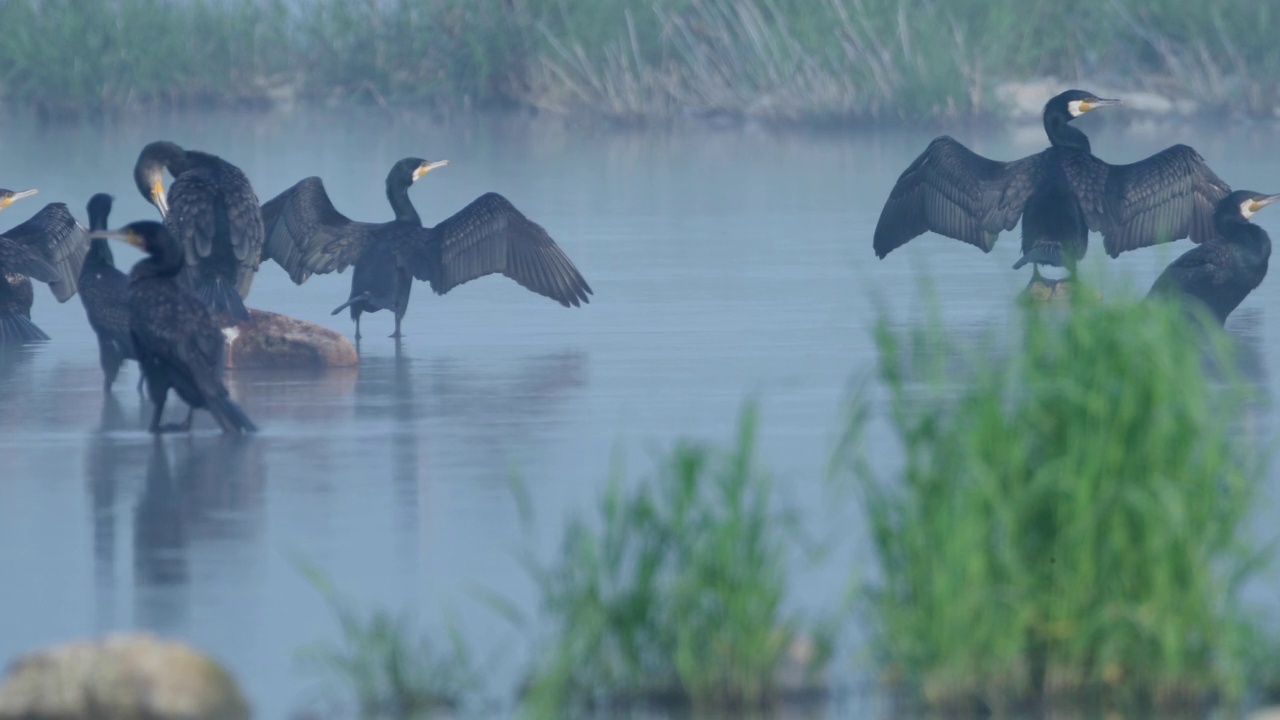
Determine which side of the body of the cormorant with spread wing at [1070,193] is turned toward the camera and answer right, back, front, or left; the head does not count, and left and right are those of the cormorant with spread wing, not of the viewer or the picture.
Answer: back

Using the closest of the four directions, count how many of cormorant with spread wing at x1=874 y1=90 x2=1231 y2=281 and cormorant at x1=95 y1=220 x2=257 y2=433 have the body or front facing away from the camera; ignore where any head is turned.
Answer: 1

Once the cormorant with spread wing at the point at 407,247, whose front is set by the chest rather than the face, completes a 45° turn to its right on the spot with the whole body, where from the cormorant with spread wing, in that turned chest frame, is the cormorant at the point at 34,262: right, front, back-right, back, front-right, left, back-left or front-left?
back

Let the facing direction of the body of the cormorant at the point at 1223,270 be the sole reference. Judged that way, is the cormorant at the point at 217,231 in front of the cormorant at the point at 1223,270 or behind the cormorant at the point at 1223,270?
behind

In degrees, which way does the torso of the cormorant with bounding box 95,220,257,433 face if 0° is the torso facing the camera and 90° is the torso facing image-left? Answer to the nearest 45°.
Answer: approximately 90°

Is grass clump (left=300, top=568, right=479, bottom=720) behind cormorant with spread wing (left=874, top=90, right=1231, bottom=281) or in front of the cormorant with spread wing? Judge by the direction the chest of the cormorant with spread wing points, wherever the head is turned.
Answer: behind

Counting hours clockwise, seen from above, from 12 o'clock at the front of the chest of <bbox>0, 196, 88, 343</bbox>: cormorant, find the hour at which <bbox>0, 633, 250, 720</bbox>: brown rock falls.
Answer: The brown rock is roughly at 6 o'clock from the cormorant.

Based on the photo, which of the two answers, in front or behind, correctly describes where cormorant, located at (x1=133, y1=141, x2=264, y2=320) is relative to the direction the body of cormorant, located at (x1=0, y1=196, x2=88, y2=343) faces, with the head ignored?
behind

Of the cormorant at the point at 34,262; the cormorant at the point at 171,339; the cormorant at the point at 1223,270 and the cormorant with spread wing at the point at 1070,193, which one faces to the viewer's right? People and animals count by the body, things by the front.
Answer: the cormorant at the point at 1223,270

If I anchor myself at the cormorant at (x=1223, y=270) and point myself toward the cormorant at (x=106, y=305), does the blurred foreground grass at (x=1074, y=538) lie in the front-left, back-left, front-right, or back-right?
front-left

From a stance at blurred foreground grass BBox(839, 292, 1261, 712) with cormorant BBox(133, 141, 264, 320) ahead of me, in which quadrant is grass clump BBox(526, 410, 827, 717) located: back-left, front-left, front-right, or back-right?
front-left

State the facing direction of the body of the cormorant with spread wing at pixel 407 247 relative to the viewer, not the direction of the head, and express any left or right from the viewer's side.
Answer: facing away from the viewer and to the right of the viewer

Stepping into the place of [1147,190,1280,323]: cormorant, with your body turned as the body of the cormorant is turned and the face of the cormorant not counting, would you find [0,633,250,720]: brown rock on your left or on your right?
on your right

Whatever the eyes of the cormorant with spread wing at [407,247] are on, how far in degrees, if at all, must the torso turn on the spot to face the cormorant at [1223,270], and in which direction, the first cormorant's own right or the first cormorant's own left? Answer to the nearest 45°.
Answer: approximately 45° to the first cormorant's own right

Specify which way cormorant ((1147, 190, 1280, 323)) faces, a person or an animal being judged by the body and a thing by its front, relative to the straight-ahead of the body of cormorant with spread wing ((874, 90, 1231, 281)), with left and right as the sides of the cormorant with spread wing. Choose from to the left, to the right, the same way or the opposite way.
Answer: to the right

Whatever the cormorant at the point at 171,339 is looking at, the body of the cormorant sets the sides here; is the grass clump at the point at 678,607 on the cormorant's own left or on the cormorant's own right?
on the cormorant's own left
